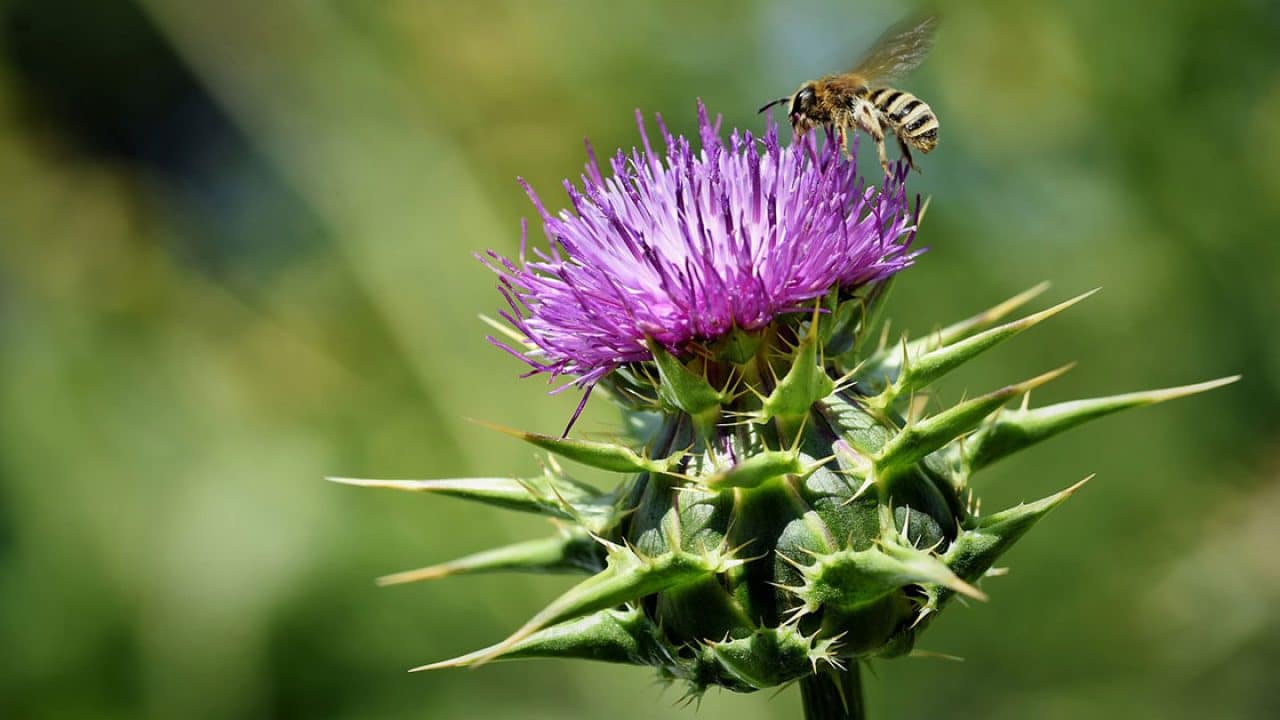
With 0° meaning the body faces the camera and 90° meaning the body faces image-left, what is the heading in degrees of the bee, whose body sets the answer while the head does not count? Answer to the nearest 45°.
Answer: approximately 90°
